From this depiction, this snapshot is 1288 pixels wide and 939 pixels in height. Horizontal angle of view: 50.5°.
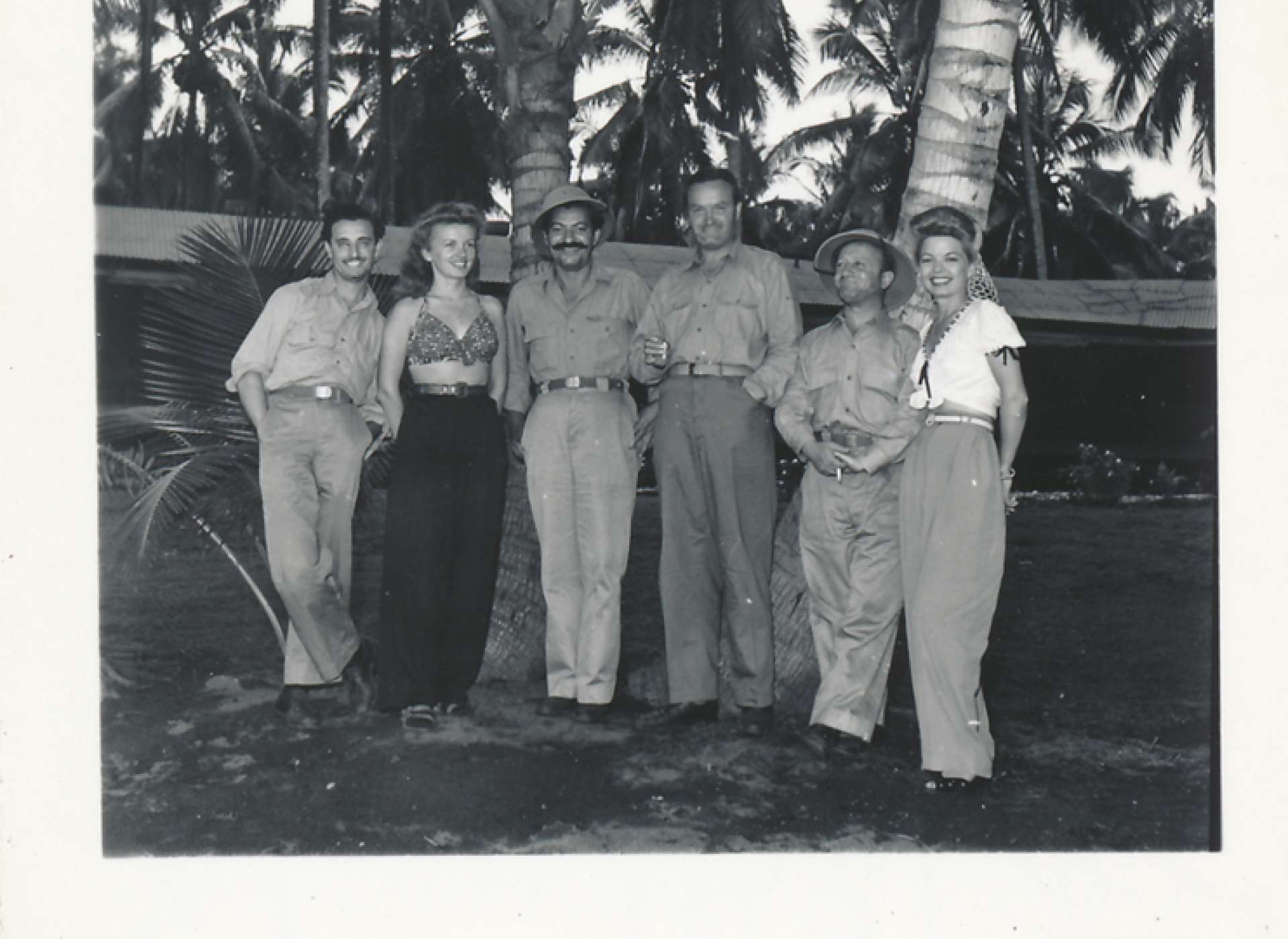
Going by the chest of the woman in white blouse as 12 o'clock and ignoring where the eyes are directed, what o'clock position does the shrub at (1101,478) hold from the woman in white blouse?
The shrub is roughly at 5 o'clock from the woman in white blouse.

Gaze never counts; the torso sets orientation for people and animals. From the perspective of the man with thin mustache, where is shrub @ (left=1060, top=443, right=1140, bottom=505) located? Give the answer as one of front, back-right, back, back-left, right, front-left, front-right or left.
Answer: back-left

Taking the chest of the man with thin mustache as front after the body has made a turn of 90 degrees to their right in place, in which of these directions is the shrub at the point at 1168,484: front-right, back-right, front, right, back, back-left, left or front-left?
back-right

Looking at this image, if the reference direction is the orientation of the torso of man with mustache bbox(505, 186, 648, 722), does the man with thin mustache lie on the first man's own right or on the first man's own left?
on the first man's own right

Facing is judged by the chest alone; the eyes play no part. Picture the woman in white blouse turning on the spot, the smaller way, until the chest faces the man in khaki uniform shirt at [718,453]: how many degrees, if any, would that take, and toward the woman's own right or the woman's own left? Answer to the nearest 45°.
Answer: approximately 90° to the woman's own right

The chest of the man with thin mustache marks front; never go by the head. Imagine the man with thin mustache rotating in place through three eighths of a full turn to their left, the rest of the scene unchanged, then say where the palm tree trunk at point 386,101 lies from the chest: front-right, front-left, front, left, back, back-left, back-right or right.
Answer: front-left

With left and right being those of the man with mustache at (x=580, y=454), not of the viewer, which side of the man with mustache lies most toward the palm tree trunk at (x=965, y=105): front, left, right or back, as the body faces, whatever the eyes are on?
left

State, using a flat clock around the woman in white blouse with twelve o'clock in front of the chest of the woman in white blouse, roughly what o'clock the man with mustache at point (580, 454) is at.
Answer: The man with mustache is roughly at 2 o'clock from the woman in white blouse.

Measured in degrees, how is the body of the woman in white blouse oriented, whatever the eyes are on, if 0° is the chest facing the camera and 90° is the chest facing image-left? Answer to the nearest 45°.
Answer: approximately 45°

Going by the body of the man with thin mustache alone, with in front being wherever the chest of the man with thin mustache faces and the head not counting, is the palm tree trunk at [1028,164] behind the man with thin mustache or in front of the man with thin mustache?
behind

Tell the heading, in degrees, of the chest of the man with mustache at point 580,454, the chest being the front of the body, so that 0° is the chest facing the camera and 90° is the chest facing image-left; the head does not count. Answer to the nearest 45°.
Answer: approximately 0°

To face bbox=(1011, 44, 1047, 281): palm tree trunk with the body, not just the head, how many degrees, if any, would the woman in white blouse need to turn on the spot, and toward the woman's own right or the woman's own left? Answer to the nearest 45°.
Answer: approximately 135° to the woman's own right
